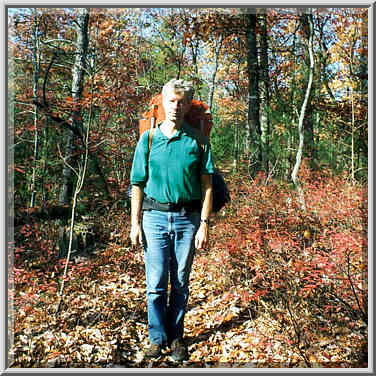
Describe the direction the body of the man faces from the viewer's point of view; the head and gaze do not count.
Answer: toward the camera

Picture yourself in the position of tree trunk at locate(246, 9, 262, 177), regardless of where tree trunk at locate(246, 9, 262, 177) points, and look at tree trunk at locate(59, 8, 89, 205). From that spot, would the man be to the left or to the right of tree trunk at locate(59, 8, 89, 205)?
left

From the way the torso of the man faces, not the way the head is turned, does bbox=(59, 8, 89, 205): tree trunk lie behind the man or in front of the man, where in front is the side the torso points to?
behind

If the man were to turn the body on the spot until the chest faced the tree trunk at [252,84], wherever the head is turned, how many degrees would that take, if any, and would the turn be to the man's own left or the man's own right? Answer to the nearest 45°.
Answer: approximately 180°

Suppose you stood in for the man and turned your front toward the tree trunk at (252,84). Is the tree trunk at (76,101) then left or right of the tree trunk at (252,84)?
left

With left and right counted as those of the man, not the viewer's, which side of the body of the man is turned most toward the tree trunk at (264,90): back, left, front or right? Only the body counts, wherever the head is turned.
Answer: back
